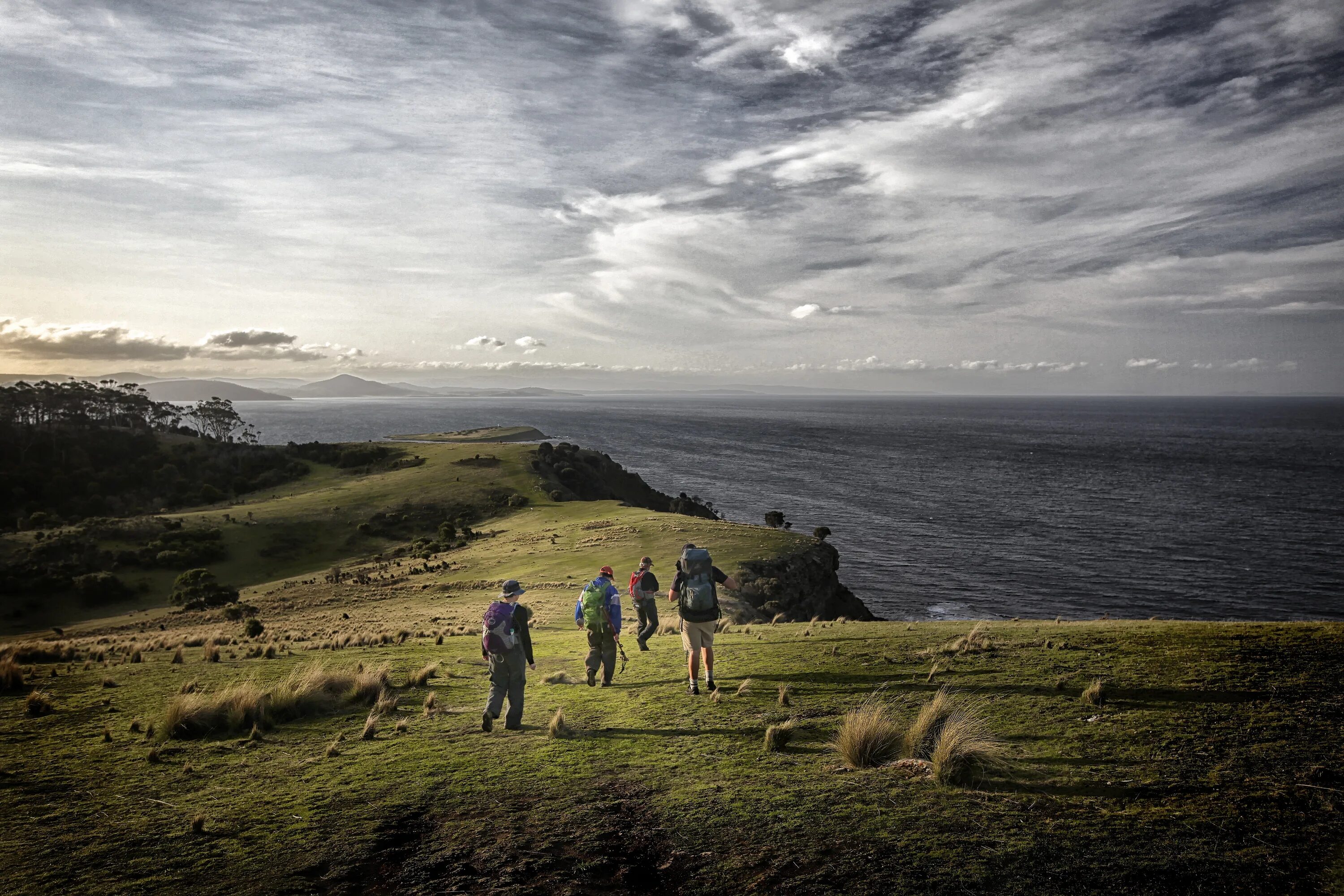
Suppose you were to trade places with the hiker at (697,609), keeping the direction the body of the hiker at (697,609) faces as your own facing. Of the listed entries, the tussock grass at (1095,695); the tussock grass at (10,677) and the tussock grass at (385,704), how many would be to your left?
2

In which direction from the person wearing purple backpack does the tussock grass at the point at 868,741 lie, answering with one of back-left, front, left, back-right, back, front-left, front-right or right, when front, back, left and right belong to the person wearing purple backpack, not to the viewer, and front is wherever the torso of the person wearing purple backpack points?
right

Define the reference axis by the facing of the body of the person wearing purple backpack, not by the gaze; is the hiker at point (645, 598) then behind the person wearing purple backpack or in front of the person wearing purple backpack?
in front

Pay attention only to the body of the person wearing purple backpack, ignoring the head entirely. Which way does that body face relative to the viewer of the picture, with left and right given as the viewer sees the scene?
facing away from the viewer and to the right of the viewer

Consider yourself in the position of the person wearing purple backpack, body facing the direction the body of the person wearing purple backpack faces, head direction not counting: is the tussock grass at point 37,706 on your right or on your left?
on your left

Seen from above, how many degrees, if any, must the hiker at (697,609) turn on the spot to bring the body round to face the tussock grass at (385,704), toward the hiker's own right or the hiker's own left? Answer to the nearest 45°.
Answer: approximately 90° to the hiker's own left

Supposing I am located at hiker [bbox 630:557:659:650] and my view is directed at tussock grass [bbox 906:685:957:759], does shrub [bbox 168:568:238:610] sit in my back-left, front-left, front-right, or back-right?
back-right

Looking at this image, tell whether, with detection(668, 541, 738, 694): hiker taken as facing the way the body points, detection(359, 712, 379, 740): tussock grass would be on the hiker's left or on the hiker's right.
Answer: on the hiker's left

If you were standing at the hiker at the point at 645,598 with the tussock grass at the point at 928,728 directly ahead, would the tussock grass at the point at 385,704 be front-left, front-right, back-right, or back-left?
front-right

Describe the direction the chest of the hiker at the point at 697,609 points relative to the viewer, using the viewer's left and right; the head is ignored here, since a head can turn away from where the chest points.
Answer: facing away from the viewer

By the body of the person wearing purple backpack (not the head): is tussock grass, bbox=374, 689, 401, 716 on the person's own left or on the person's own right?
on the person's own left

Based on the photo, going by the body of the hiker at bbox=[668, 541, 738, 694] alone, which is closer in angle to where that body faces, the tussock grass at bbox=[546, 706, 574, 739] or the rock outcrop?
the rock outcrop

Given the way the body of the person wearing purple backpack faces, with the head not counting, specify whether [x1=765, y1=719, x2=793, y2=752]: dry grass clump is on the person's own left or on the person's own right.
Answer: on the person's own right

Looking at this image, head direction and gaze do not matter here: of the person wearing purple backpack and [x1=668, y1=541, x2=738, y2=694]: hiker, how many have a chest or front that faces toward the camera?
0
